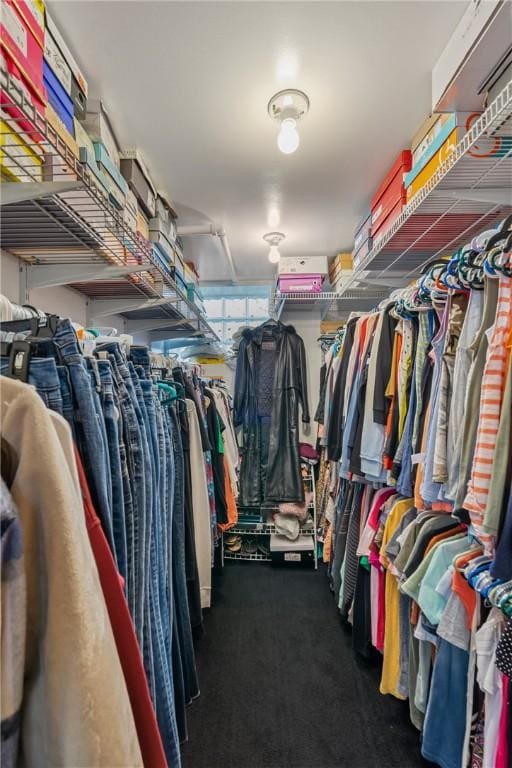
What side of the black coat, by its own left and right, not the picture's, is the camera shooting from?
front

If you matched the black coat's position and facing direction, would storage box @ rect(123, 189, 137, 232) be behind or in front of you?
in front

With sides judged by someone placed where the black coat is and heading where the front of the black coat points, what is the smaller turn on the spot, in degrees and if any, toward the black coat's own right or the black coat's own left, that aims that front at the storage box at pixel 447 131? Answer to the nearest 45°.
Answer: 0° — it already faces it

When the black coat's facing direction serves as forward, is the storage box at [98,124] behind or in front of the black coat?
in front

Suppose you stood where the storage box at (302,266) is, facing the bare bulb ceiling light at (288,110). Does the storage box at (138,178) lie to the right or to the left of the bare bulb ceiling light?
right

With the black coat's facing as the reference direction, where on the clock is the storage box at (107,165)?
The storage box is roughly at 1 o'clock from the black coat.

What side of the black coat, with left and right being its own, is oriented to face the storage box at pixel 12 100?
front

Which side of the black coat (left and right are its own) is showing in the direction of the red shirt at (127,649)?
front
